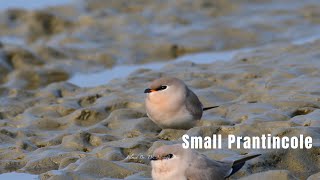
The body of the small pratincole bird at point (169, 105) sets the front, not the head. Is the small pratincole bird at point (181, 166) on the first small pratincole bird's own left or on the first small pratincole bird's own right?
on the first small pratincole bird's own left

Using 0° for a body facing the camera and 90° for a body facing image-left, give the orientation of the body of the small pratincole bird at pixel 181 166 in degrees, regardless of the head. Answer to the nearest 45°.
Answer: approximately 90°

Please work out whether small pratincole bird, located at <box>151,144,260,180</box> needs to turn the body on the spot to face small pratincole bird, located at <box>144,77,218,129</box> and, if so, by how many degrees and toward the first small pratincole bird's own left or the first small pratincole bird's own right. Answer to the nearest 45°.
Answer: approximately 90° to the first small pratincole bird's own right

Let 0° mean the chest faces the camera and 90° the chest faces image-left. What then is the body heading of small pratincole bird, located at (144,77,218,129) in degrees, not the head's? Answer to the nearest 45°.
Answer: approximately 45°
